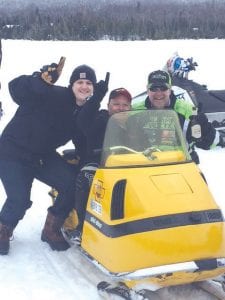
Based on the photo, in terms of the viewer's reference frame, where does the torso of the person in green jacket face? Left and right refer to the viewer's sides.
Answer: facing the viewer

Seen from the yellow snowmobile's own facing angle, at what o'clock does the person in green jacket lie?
The person in green jacket is roughly at 8 o'clock from the yellow snowmobile.

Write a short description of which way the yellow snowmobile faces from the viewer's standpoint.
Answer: facing the viewer and to the right of the viewer

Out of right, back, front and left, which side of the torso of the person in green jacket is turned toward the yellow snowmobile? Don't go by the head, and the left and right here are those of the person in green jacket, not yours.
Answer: front

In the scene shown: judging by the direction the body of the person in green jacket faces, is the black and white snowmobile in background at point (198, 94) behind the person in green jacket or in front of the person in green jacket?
behind

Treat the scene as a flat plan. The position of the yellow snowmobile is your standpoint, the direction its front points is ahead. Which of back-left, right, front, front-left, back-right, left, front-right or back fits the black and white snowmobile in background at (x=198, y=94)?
back-left
